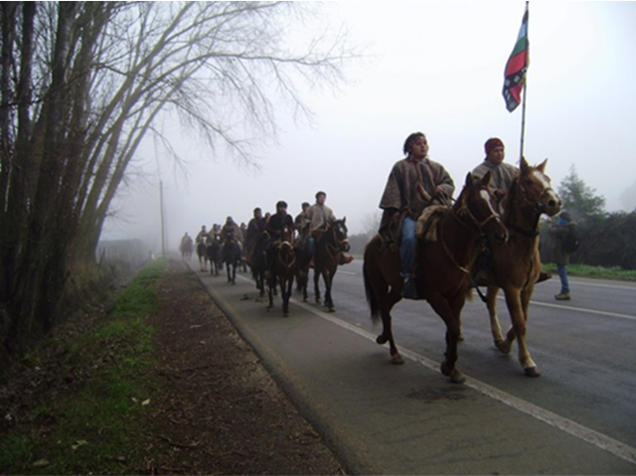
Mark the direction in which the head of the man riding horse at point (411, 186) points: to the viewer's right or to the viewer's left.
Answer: to the viewer's right

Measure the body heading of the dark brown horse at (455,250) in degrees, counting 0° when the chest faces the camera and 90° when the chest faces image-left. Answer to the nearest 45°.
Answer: approximately 315°

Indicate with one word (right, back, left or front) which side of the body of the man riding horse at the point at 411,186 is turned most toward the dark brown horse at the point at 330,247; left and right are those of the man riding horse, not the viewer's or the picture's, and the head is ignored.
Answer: back

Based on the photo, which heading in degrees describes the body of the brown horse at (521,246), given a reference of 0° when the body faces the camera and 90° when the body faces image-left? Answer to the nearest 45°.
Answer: approximately 315°

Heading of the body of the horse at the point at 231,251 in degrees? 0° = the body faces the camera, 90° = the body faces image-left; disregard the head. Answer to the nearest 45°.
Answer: approximately 0°

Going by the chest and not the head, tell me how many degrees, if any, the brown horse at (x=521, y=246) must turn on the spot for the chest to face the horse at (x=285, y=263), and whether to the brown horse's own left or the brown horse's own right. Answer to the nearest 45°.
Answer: approximately 180°

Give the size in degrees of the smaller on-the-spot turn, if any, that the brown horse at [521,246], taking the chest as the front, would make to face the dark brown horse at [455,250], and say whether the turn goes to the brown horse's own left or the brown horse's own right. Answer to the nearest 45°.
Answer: approximately 90° to the brown horse's own right

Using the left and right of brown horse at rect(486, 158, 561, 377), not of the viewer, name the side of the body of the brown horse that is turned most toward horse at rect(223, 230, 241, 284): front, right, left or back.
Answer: back

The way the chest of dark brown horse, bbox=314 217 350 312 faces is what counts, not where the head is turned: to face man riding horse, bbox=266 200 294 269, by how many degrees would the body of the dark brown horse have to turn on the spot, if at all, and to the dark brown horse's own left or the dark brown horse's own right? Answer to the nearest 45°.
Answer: approximately 135° to the dark brown horse's own right

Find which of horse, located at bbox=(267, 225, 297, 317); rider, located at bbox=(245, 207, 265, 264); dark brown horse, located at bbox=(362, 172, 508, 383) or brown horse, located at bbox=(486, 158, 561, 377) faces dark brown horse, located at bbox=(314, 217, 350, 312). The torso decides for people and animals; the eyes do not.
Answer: the rider

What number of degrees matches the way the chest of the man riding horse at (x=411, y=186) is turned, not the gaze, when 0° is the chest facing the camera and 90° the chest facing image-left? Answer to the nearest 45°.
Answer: approximately 315°

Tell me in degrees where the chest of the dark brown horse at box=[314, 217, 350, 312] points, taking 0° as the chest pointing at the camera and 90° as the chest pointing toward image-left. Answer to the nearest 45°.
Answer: approximately 315°

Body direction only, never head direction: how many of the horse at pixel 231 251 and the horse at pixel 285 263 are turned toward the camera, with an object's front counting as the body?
2

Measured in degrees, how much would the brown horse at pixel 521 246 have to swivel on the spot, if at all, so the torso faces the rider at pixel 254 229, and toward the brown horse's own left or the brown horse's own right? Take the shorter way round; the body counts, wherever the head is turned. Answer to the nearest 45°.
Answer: approximately 180°

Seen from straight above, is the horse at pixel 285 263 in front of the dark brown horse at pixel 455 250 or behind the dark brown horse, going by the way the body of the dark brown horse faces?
behind
